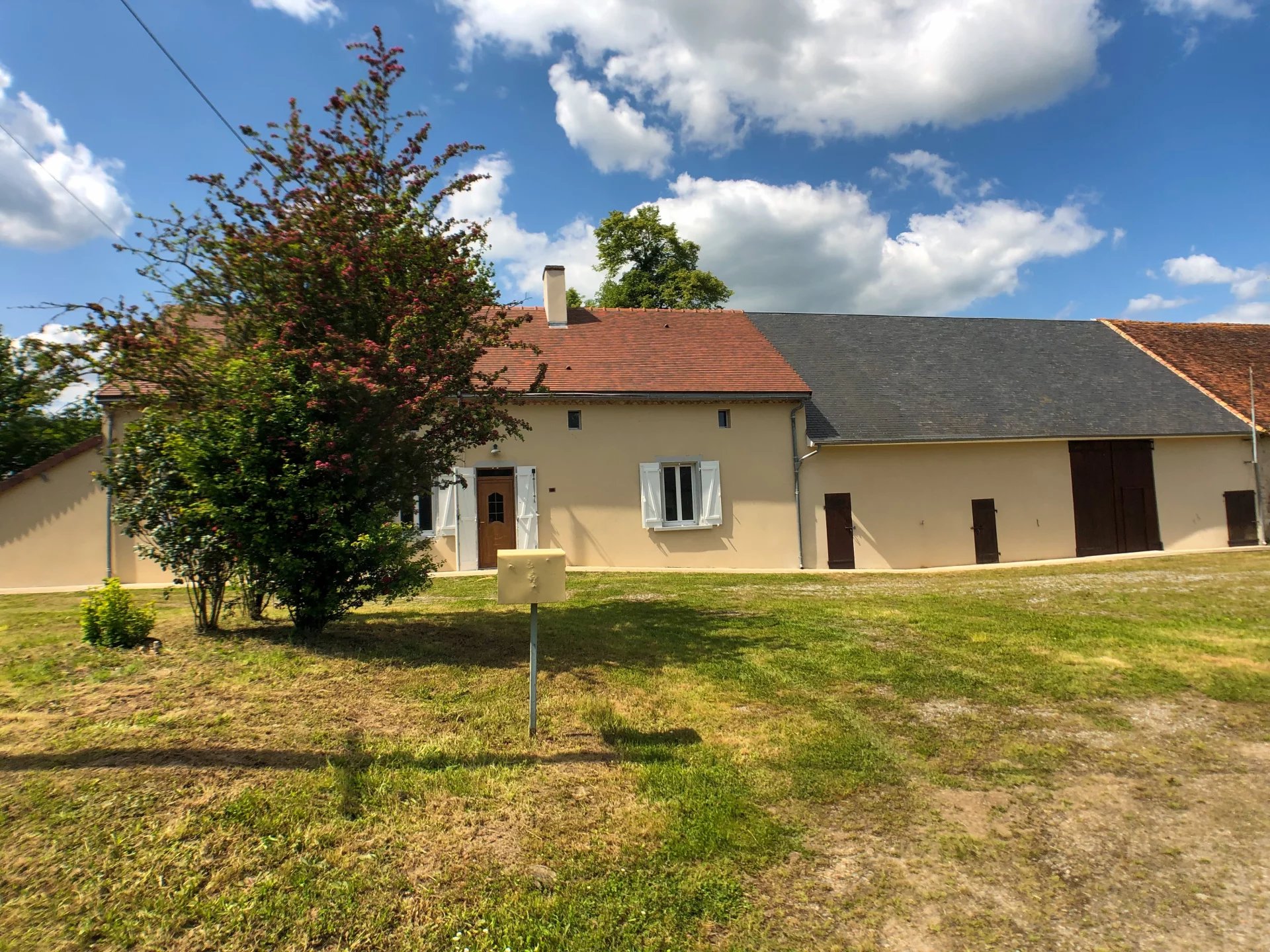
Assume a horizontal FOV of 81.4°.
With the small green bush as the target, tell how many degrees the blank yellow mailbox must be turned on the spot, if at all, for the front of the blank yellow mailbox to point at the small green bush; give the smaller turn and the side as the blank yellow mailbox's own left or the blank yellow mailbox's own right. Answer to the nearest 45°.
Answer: approximately 135° to the blank yellow mailbox's own right

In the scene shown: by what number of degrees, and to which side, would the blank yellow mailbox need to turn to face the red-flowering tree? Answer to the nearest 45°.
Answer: approximately 135° to its right

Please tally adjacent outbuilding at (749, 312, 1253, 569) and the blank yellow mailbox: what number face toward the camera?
2

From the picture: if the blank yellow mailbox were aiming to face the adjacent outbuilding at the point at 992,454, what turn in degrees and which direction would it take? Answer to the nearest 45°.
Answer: approximately 135° to its left

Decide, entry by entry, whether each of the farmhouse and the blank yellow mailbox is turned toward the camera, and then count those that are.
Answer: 2

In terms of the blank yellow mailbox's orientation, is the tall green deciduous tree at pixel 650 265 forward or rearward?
rearward

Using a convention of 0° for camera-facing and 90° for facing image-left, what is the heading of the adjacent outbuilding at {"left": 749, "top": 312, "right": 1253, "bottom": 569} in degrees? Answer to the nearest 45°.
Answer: approximately 0°

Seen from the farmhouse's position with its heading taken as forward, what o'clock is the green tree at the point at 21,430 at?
The green tree is roughly at 3 o'clock from the farmhouse.

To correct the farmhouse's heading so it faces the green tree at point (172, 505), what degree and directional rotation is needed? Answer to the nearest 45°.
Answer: approximately 45° to its right

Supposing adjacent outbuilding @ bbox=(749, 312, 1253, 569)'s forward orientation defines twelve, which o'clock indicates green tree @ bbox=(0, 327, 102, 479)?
The green tree is roughly at 2 o'clock from the adjacent outbuilding.

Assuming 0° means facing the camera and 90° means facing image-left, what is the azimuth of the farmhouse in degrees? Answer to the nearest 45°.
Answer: approximately 0°

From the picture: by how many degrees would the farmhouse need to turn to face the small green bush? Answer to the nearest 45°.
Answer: approximately 45° to its right
